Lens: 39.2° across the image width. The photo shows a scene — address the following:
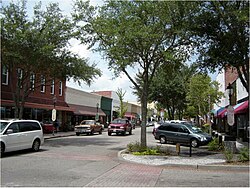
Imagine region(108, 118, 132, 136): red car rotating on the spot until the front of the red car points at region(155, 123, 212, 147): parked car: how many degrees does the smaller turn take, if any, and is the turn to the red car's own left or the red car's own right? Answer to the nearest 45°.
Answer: approximately 45° to the red car's own left

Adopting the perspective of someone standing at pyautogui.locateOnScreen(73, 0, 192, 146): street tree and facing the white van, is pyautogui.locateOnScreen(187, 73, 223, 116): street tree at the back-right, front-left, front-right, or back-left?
back-right

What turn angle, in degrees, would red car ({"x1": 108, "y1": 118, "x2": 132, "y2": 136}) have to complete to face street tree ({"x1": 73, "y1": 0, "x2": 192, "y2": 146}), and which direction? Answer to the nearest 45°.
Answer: approximately 45° to its left

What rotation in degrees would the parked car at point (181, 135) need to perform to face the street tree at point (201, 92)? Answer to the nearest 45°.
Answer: approximately 135° to its left

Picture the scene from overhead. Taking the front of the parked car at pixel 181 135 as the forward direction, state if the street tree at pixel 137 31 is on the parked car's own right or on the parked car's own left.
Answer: on the parked car's own right

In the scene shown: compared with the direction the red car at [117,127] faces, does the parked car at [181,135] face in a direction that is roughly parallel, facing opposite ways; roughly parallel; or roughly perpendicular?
roughly perpendicular

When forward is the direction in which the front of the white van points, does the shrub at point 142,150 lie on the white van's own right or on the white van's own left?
on the white van's own left

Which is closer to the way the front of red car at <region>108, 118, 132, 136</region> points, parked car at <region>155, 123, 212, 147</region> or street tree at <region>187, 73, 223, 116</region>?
the parked car
